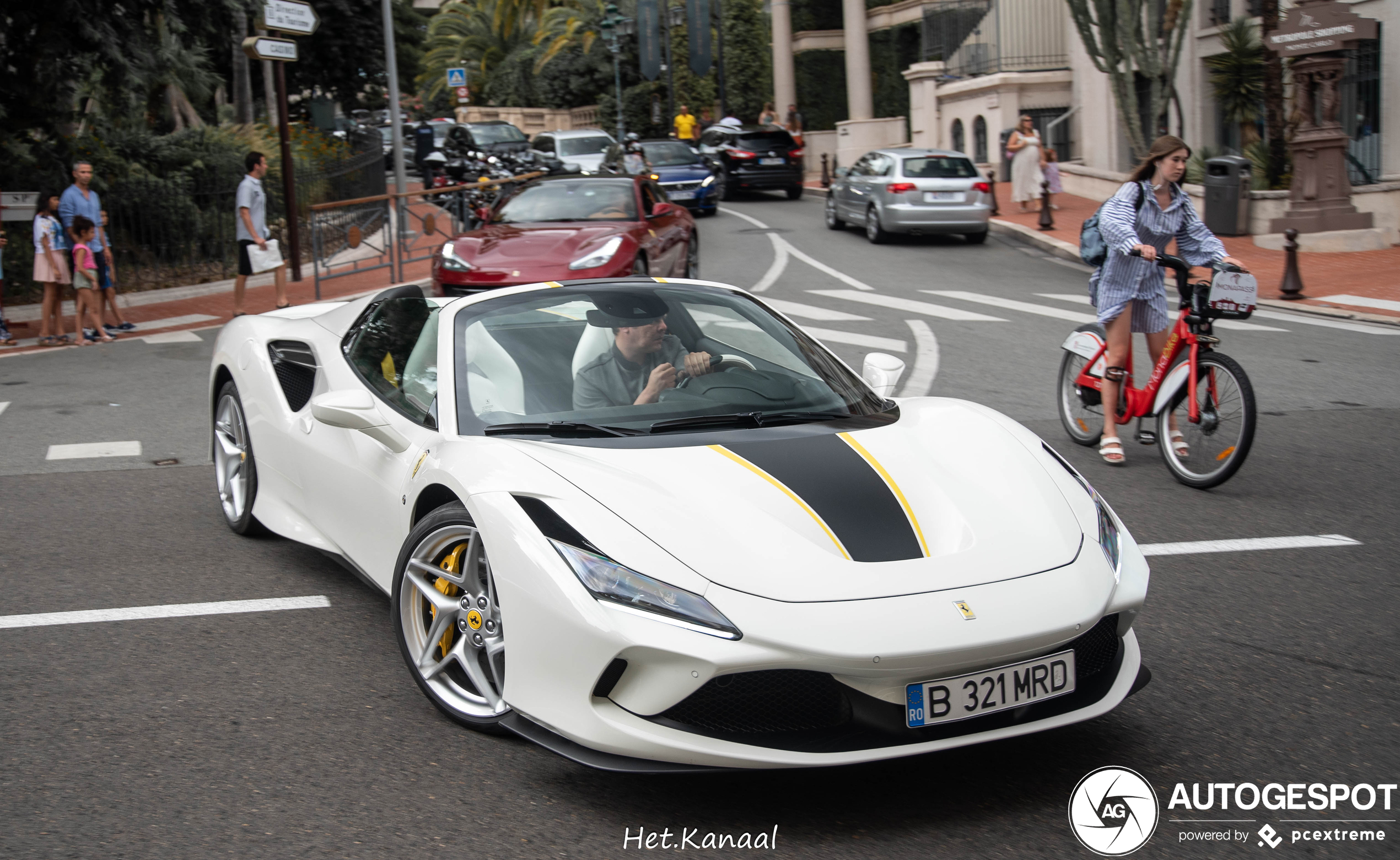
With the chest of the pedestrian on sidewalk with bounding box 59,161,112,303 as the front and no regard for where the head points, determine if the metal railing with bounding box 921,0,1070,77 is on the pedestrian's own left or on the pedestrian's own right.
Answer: on the pedestrian's own left

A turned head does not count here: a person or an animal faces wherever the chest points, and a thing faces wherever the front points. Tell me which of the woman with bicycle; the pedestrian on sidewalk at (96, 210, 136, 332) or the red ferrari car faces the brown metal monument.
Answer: the pedestrian on sidewalk

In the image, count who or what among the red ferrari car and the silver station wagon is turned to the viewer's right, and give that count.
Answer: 0

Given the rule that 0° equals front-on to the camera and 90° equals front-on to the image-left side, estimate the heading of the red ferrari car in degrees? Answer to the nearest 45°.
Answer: approximately 45°

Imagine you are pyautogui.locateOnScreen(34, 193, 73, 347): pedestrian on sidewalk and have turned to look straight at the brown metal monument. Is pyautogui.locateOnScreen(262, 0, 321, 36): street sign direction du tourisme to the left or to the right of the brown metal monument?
left

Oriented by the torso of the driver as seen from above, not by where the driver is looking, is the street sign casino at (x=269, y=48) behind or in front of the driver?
behind

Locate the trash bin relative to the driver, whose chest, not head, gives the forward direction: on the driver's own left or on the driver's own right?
on the driver's own left

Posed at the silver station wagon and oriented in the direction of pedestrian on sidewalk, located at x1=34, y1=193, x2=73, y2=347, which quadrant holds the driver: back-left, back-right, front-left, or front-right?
front-left

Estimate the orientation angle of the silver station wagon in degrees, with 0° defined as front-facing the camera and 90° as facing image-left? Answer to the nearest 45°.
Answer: approximately 135°

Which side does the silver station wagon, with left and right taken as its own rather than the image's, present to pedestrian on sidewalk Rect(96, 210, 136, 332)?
left
